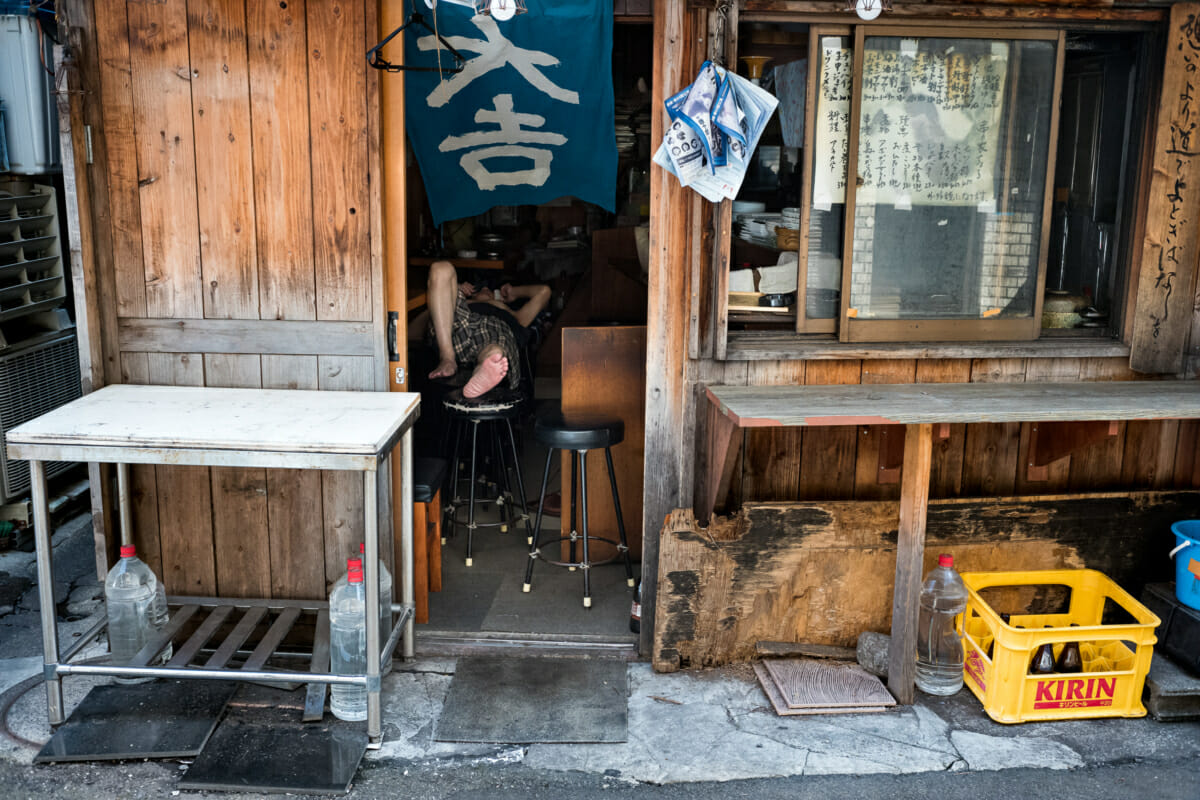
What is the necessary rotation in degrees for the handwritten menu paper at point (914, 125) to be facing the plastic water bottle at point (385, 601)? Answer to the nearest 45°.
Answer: approximately 45° to its right

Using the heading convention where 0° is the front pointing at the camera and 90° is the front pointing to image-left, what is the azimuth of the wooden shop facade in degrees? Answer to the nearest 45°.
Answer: approximately 0°

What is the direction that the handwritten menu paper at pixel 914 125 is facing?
toward the camera

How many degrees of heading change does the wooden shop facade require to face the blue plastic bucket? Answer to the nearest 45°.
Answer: approximately 90° to its left

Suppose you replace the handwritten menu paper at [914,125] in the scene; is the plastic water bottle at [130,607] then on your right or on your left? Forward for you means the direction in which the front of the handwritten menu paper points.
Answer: on your right
